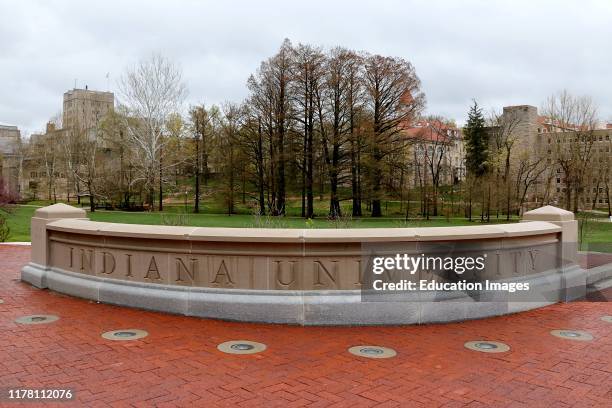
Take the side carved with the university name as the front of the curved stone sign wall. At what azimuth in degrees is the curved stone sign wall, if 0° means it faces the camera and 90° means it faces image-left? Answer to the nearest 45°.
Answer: approximately 0°
